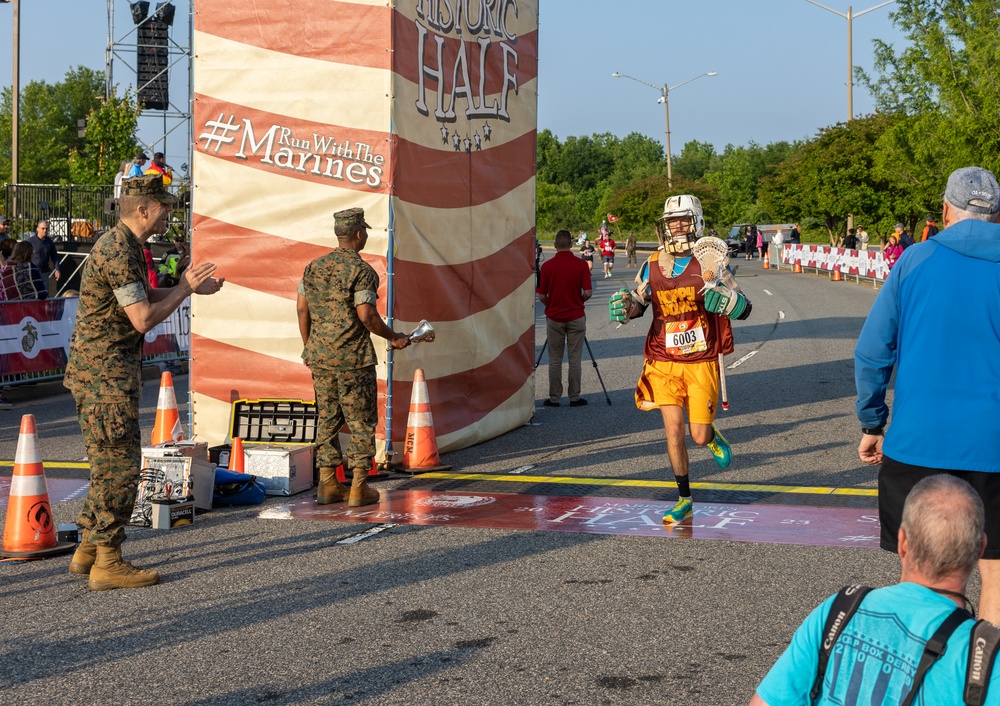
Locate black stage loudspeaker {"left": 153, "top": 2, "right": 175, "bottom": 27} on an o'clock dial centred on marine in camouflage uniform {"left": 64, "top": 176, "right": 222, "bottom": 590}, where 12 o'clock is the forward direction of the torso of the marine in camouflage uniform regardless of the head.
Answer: The black stage loudspeaker is roughly at 9 o'clock from the marine in camouflage uniform.

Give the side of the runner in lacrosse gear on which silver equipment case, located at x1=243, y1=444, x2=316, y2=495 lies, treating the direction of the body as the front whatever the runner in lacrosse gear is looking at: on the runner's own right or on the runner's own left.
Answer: on the runner's own right

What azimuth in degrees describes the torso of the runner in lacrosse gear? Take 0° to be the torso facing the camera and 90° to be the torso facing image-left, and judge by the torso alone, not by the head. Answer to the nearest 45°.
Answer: approximately 0°

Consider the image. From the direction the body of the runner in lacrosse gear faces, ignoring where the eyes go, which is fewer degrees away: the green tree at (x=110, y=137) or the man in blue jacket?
the man in blue jacket

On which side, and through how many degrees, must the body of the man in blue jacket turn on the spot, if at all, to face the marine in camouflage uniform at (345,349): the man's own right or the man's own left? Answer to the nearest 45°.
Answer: approximately 45° to the man's own left

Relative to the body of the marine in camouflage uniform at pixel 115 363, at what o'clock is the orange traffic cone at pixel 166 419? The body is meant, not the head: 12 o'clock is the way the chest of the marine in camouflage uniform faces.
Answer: The orange traffic cone is roughly at 9 o'clock from the marine in camouflage uniform.

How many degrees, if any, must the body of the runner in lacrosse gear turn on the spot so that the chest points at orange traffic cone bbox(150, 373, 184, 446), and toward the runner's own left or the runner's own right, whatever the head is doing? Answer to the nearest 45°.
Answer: approximately 90° to the runner's own right

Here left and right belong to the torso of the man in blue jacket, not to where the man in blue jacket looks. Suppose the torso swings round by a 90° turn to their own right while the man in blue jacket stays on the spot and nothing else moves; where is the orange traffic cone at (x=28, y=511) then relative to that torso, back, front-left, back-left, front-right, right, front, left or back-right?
back

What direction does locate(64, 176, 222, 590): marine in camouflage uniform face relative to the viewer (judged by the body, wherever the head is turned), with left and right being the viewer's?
facing to the right of the viewer

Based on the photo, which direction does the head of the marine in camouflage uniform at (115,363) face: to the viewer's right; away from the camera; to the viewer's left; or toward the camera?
to the viewer's right

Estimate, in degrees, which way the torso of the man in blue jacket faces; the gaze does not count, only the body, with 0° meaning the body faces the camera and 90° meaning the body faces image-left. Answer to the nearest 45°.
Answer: approximately 180°

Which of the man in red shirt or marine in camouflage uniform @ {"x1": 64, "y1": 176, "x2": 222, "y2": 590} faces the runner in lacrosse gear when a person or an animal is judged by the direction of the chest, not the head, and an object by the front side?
the marine in camouflage uniform

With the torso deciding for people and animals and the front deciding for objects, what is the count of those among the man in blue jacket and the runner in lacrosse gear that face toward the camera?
1
